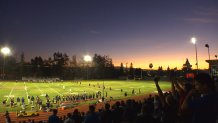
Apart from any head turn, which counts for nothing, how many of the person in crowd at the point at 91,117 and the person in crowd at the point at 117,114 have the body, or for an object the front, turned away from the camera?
2

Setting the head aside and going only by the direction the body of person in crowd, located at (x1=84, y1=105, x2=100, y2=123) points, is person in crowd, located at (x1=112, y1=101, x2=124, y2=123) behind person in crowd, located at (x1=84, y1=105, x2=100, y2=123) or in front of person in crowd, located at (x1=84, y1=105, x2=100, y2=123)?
in front

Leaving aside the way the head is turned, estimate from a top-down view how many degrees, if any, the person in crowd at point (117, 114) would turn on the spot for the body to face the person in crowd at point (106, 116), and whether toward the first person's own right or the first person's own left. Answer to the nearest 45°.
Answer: approximately 135° to the first person's own left

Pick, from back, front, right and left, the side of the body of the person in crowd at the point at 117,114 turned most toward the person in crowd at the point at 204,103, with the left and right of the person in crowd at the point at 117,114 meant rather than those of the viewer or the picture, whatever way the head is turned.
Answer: back

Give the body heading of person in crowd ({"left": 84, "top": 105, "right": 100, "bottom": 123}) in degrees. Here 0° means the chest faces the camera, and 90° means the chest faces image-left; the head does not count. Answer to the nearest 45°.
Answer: approximately 180°

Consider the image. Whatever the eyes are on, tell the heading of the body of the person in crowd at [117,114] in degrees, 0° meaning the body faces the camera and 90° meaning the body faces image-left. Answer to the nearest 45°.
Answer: approximately 180°
